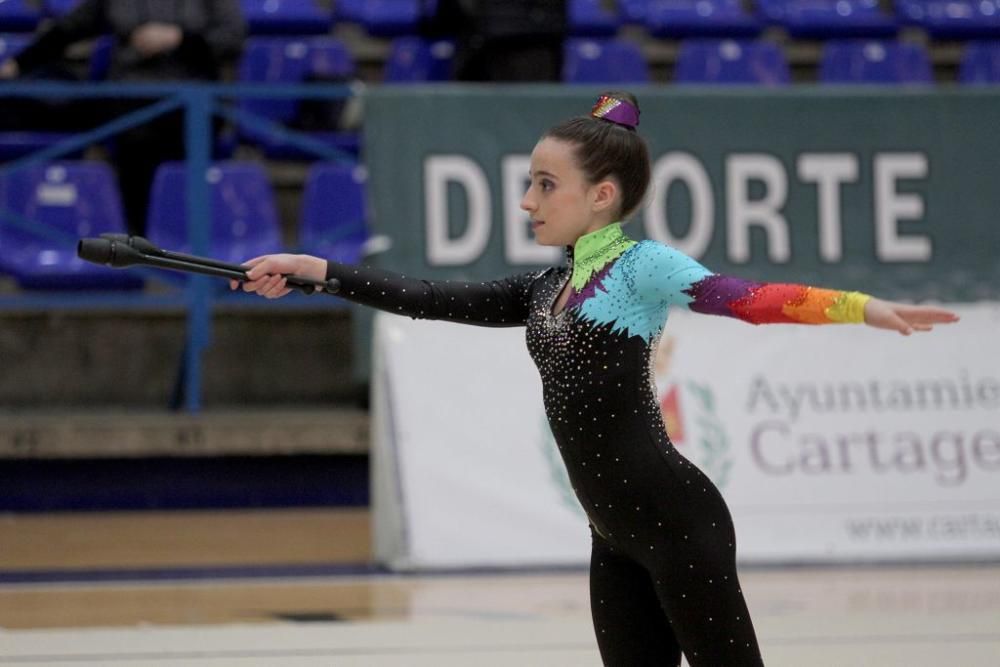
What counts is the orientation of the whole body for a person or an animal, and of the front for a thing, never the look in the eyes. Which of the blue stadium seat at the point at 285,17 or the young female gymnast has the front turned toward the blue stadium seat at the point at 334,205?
the blue stadium seat at the point at 285,17

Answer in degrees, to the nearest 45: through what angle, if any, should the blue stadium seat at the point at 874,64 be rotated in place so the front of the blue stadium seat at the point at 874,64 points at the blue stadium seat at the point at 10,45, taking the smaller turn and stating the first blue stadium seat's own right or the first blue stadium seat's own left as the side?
approximately 45° to the first blue stadium seat's own right

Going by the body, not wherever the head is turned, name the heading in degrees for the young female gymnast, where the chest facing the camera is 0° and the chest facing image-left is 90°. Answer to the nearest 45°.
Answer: approximately 45°

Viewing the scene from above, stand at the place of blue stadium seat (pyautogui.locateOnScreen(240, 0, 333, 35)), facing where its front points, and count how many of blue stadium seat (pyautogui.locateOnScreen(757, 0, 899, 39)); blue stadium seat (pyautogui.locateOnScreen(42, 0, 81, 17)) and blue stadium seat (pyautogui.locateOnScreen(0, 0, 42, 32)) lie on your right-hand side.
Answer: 2

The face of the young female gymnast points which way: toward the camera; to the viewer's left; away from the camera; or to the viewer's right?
to the viewer's left

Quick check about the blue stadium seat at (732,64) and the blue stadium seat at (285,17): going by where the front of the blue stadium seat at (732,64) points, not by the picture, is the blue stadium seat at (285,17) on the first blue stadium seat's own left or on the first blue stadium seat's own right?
on the first blue stadium seat's own right

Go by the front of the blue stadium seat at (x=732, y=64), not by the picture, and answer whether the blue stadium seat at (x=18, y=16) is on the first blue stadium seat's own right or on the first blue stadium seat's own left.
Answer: on the first blue stadium seat's own right

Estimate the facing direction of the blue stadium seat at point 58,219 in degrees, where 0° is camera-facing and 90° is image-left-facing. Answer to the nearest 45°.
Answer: approximately 0°

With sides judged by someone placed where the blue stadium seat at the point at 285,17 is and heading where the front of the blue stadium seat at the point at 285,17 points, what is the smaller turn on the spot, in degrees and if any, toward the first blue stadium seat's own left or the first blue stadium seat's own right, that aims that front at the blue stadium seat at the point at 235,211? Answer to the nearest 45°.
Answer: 0° — it already faces it
